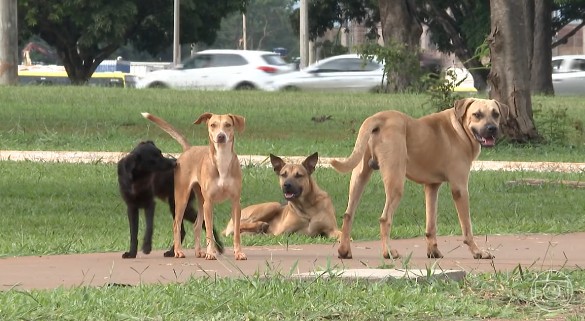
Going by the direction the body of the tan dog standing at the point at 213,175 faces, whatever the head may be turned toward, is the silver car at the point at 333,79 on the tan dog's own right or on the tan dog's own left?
on the tan dog's own left

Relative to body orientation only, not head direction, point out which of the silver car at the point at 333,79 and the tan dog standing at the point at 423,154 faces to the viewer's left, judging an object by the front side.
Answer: the silver car

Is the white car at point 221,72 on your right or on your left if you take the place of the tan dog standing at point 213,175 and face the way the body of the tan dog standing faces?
on your left

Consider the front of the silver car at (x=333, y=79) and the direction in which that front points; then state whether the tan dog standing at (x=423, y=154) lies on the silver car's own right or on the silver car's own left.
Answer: on the silver car's own left

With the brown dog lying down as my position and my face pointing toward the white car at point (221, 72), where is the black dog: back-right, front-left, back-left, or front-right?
back-left

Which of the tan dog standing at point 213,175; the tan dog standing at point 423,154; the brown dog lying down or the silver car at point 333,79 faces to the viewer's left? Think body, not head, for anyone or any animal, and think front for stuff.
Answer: the silver car

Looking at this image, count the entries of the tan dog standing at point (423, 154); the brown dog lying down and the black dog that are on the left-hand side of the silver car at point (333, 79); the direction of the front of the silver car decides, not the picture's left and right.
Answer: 3

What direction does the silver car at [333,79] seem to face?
to the viewer's left

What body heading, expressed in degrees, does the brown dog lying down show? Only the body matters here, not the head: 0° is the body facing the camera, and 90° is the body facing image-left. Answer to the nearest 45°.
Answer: approximately 315°

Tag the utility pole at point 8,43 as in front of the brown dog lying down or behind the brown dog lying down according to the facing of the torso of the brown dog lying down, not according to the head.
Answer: behind
